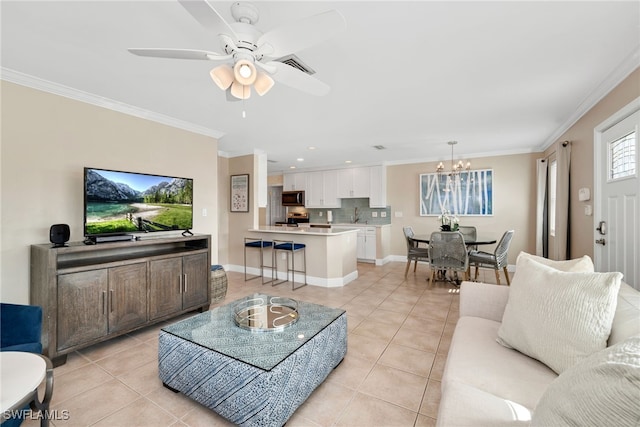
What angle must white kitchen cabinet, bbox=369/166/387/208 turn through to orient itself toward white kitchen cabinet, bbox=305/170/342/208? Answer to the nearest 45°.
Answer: approximately 90° to its right

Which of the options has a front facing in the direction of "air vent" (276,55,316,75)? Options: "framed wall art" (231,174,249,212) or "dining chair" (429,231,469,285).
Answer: the framed wall art

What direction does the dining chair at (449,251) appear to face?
away from the camera

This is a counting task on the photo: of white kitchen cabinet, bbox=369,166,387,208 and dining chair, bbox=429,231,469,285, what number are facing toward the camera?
1

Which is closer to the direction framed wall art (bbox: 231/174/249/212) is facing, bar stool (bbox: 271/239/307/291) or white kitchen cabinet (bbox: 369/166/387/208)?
the bar stool

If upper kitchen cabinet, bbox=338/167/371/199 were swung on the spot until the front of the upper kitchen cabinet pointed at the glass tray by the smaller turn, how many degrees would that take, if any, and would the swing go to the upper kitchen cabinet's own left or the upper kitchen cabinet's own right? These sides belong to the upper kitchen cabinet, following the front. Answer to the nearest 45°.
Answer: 0° — it already faces it

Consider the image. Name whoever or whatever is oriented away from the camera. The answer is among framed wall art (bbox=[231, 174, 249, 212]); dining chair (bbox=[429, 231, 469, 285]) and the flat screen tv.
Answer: the dining chair

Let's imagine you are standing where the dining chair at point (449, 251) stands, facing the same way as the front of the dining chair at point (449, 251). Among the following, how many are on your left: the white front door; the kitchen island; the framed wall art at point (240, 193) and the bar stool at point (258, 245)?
3

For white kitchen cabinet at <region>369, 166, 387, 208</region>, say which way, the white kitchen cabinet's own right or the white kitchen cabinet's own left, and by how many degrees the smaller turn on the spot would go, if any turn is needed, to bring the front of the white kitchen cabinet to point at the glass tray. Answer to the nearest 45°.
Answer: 0° — it already faces it

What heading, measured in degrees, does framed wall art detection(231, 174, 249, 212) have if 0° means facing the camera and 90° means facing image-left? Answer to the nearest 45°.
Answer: approximately 0°

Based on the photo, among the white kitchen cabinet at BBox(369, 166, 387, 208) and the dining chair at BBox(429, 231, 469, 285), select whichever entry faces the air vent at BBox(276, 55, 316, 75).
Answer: the white kitchen cabinet

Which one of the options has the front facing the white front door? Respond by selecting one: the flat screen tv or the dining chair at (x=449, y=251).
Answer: the flat screen tv
